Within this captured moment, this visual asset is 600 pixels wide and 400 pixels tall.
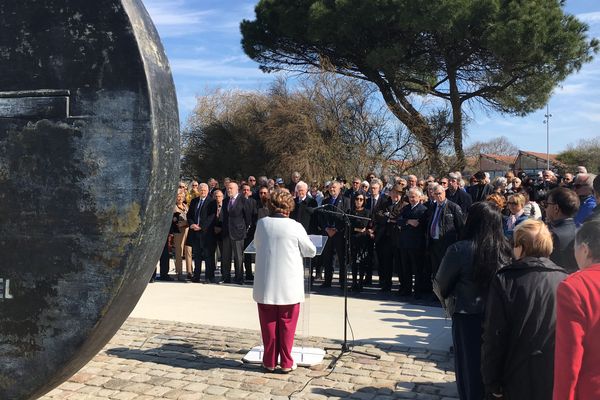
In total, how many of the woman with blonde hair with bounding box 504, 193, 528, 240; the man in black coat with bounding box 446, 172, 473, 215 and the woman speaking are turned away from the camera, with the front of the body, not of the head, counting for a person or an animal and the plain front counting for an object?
1

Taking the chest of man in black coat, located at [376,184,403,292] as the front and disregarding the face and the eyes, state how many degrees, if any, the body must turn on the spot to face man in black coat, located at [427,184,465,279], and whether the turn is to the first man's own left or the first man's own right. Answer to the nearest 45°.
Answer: approximately 90° to the first man's own left

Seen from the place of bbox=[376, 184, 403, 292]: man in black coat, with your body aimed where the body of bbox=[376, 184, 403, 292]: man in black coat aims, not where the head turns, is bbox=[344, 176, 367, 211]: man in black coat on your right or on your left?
on your right

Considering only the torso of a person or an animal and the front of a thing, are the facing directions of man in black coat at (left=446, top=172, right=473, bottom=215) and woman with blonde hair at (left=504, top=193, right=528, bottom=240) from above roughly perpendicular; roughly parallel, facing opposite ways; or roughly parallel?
roughly parallel

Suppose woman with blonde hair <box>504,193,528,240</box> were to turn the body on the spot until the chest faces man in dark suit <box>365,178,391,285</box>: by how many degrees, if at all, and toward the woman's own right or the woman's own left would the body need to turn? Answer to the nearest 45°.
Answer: approximately 90° to the woman's own right

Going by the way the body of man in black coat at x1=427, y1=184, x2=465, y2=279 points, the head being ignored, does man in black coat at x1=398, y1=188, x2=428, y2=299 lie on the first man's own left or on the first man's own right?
on the first man's own right

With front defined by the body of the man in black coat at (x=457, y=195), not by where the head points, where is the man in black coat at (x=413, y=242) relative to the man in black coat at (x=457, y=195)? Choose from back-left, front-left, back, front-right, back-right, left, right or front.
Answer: front

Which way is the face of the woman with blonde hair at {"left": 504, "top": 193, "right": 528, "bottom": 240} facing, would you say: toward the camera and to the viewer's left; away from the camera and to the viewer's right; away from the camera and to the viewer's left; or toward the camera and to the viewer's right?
toward the camera and to the viewer's left

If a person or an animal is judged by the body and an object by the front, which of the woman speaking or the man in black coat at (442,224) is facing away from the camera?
the woman speaking

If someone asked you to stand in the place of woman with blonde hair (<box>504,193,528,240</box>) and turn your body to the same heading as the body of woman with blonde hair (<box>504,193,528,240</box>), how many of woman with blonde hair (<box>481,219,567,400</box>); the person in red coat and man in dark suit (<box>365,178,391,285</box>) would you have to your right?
1

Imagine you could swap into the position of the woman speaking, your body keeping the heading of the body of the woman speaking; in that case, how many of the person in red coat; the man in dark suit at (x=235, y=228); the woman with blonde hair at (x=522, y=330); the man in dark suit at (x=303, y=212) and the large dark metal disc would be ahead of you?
2

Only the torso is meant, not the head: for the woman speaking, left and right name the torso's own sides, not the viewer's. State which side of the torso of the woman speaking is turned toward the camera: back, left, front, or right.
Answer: back

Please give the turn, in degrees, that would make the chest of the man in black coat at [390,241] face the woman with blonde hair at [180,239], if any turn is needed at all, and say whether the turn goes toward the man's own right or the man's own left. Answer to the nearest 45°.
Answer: approximately 45° to the man's own right

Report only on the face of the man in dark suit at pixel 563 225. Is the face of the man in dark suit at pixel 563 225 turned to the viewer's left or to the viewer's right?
to the viewer's left

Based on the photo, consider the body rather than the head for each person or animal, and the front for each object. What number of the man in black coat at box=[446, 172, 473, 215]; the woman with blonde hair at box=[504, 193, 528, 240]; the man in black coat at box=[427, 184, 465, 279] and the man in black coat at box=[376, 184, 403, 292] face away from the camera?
0

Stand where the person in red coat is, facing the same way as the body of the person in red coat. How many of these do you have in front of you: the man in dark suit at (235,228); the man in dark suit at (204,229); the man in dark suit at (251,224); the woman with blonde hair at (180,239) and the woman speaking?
5

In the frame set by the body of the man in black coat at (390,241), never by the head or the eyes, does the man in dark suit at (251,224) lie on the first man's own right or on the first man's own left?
on the first man's own right

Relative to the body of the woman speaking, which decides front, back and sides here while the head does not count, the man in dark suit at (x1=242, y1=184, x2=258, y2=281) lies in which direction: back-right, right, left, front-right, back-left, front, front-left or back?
front

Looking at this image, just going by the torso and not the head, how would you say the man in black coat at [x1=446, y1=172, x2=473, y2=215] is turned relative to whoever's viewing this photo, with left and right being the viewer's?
facing the viewer and to the left of the viewer

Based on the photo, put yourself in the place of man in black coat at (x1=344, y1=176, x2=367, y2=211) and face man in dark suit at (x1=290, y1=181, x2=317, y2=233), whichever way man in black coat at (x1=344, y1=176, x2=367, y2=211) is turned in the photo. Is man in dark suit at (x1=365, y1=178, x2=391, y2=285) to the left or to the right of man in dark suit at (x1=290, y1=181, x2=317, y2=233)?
left
